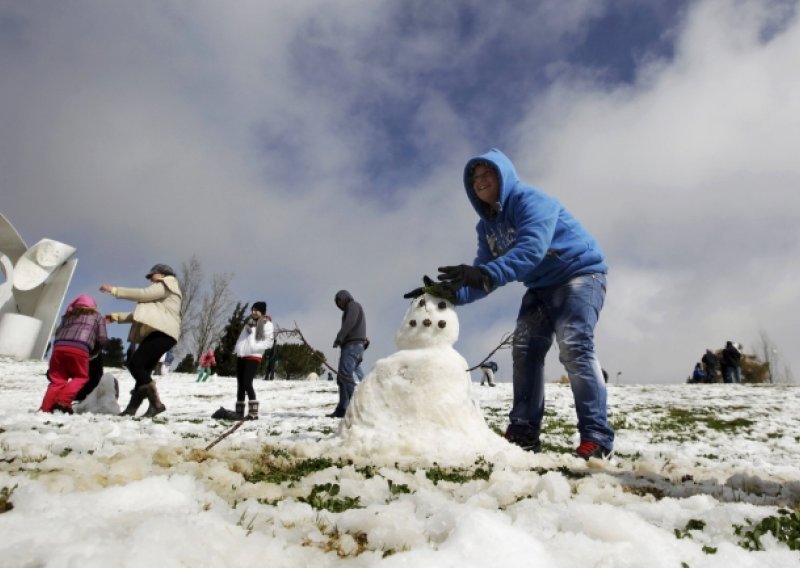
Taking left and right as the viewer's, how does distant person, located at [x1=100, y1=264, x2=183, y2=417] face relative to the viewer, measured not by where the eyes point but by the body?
facing to the left of the viewer

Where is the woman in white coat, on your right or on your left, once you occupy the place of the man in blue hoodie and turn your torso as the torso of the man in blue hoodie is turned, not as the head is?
on your right

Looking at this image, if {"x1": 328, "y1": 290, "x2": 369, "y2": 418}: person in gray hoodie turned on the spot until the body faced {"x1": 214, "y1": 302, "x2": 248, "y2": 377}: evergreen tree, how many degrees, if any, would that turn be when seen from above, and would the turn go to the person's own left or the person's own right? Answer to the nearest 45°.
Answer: approximately 90° to the person's own right

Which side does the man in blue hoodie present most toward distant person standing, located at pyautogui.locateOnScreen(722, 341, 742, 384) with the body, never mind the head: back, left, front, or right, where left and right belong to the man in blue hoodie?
back
